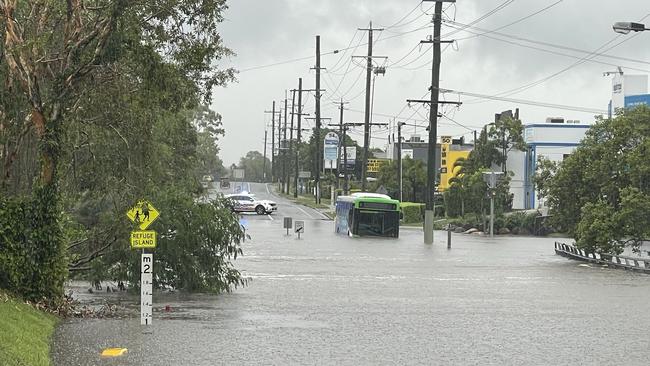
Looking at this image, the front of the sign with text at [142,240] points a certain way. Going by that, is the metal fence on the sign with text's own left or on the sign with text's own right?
on the sign with text's own left

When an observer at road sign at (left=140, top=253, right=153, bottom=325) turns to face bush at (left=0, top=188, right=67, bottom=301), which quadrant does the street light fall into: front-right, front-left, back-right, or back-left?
back-right

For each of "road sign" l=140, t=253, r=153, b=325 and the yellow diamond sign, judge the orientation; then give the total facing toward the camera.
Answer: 2

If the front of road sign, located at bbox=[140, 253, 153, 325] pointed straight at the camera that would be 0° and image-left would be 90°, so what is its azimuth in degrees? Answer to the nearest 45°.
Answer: approximately 0°

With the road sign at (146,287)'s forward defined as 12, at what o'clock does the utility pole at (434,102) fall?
The utility pole is roughly at 7 o'clock from the road sign.

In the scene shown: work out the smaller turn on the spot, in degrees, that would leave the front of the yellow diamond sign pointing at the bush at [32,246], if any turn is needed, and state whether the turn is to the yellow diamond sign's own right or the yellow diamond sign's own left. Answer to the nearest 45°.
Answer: approximately 90° to the yellow diamond sign's own right
